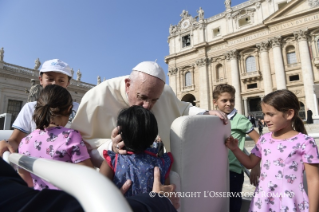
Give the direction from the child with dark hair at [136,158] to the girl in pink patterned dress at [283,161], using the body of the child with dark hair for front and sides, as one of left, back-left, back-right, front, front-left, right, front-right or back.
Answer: right

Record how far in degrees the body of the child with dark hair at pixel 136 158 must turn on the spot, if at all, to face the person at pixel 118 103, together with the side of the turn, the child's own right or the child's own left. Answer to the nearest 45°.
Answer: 0° — they already face them

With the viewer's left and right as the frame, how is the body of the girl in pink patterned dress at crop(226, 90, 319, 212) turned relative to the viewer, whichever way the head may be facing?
facing the viewer and to the left of the viewer

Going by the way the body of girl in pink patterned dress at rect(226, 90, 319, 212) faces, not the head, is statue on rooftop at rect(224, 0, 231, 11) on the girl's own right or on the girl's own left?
on the girl's own right

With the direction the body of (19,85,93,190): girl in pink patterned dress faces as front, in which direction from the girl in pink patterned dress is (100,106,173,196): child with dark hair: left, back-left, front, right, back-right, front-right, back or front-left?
right

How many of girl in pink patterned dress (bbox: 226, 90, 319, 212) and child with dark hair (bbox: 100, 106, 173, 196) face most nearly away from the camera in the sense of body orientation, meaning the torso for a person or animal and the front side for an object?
1

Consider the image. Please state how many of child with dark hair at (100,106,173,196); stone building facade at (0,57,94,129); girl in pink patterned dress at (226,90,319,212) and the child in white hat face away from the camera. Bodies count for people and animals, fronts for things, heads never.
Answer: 1

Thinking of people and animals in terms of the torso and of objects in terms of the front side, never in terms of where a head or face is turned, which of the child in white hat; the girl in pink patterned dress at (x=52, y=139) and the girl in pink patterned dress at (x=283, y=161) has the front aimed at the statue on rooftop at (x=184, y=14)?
the girl in pink patterned dress at (x=52, y=139)

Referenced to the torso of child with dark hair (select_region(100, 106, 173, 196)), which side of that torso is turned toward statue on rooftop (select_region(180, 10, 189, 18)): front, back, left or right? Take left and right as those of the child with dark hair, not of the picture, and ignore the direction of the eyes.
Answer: front

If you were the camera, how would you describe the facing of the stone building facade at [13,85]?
facing the viewer and to the right of the viewer

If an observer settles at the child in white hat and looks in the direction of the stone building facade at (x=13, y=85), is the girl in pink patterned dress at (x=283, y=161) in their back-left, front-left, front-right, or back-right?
back-right

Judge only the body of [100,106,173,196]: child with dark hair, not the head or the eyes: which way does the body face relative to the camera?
away from the camera

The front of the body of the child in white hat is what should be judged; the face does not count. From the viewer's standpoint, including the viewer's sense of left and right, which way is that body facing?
facing the viewer

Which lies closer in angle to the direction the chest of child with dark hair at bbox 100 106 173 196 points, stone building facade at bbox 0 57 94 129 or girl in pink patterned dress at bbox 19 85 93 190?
the stone building facade

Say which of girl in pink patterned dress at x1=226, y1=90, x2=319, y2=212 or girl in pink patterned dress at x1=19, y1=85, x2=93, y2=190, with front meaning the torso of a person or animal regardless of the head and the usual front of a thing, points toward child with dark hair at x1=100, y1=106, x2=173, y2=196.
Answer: girl in pink patterned dress at x1=226, y1=90, x2=319, y2=212

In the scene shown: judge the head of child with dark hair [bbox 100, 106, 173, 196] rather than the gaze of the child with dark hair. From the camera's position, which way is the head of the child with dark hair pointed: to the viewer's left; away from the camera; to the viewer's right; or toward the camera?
away from the camera

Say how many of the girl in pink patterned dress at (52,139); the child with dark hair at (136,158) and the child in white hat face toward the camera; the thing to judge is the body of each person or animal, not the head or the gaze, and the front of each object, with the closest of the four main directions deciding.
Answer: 1
